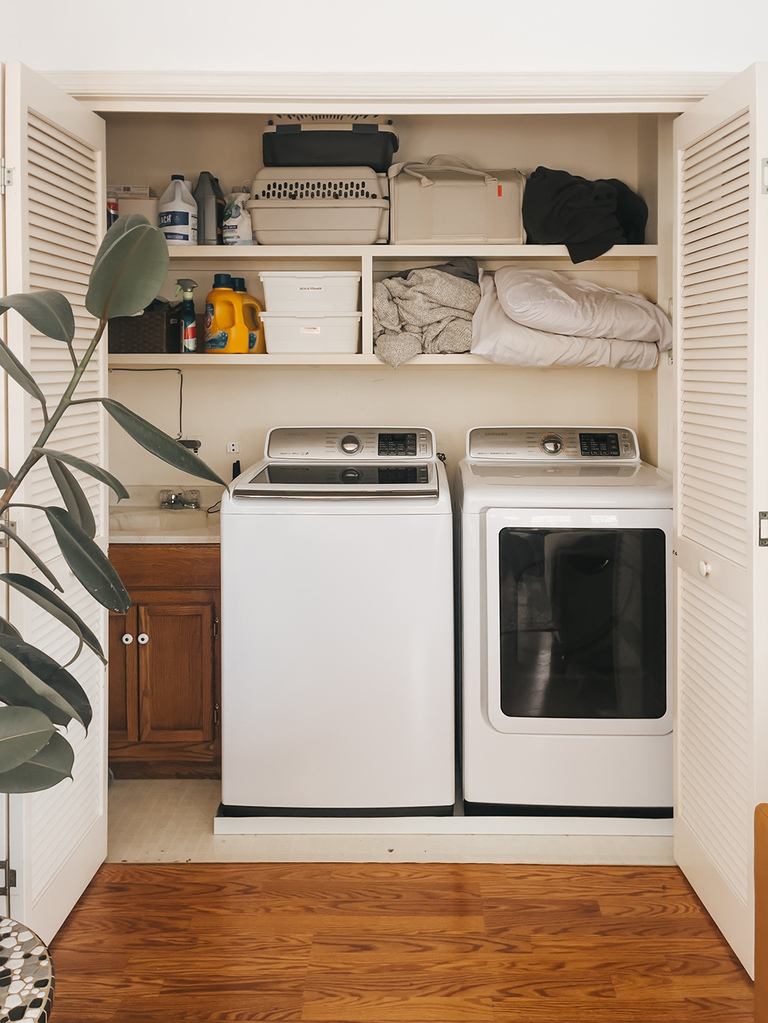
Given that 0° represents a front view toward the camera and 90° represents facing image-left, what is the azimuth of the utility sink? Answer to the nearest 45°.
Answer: approximately 0°

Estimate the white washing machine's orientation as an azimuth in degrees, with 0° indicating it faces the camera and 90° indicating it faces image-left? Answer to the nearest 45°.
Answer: approximately 0°
